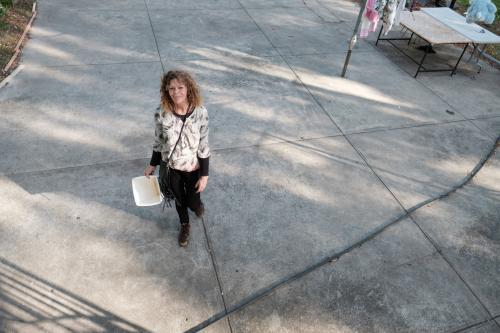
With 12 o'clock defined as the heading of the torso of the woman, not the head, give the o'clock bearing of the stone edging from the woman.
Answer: The stone edging is roughly at 5 o'clock from the woman.

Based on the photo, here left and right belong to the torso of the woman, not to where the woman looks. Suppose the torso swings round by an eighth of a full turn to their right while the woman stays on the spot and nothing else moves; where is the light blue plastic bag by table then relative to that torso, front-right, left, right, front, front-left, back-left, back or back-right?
back

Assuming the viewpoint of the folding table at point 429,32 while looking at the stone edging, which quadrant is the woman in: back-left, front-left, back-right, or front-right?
front-left

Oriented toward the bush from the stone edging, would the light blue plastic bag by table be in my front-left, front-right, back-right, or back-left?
back-right

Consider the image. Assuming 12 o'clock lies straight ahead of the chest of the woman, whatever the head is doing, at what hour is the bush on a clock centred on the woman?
The bush is roughly at 5 o'clock from the woman.

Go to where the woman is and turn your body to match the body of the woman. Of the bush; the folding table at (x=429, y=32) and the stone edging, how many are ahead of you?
0

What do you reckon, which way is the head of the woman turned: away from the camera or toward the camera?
toward the camera

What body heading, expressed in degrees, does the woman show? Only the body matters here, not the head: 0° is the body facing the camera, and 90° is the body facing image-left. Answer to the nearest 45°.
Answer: approximately 0°
